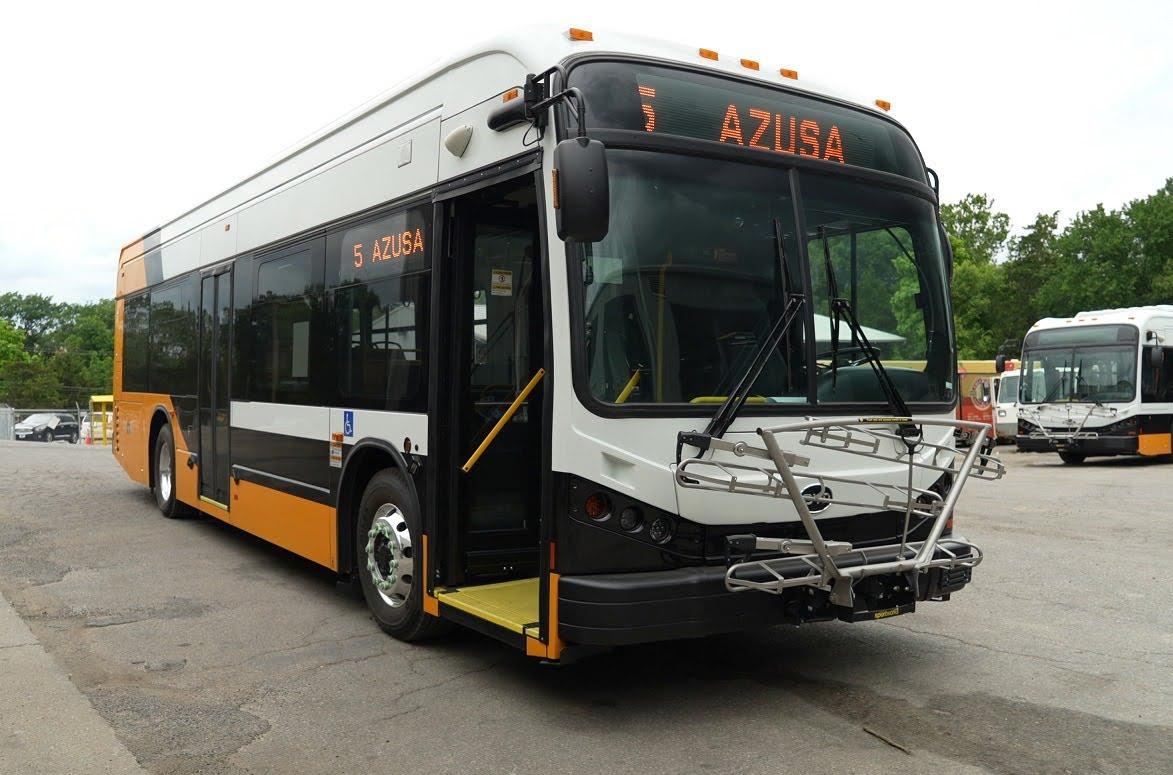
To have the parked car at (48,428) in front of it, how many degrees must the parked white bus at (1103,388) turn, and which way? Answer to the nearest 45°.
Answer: approximately 45° to its right

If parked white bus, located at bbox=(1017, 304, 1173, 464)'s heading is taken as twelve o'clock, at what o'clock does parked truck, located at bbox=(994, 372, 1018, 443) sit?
The parked truck is roughly at 4 o'clock from the parked white bus.

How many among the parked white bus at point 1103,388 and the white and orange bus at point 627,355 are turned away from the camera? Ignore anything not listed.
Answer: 0

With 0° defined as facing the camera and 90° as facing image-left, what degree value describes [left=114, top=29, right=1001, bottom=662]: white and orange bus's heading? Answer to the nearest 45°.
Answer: approximately 315°

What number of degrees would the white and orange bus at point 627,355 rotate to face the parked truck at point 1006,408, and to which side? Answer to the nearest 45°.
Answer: approximately 90° to its left

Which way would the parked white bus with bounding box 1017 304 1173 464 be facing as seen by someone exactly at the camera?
facing the viewer and to the left of the viewer

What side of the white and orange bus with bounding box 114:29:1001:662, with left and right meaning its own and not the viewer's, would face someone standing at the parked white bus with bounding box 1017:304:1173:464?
left
